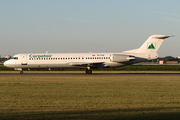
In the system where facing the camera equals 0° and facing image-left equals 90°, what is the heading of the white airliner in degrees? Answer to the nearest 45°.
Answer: approximately 90°
